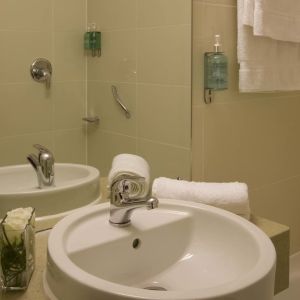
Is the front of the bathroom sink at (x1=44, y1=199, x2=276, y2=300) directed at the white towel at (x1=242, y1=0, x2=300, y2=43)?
no
